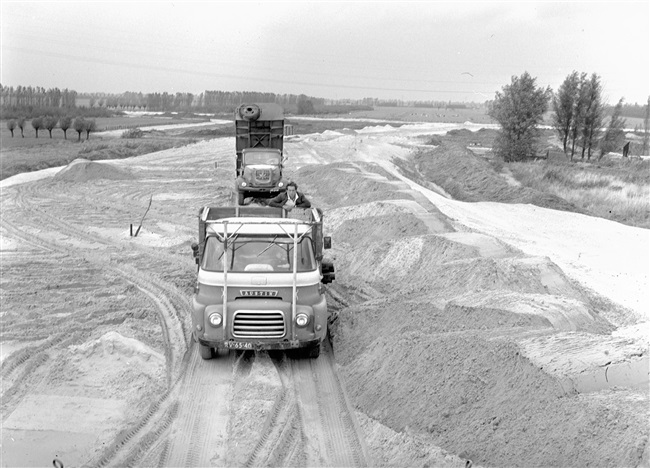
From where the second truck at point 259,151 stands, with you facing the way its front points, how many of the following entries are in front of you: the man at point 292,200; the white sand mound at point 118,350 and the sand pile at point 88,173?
2

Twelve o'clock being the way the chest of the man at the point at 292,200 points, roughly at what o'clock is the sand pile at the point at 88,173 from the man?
The sand pile is roughly at 5 o'clock from the man.

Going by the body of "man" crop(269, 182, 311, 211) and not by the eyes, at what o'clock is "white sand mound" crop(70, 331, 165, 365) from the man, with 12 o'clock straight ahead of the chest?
The white sand mound is roughly at 1 o'clock from the man.

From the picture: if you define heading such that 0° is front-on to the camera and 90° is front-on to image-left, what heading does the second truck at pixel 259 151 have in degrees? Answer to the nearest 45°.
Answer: approximately 0°

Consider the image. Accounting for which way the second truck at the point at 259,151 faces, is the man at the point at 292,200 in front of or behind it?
in front

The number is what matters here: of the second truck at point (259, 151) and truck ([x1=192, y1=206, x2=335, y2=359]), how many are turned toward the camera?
2

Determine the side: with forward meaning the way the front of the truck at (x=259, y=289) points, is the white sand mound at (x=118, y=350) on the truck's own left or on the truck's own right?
on the truck's own right

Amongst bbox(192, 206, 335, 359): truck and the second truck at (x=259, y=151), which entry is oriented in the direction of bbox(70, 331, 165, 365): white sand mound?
the second truck
